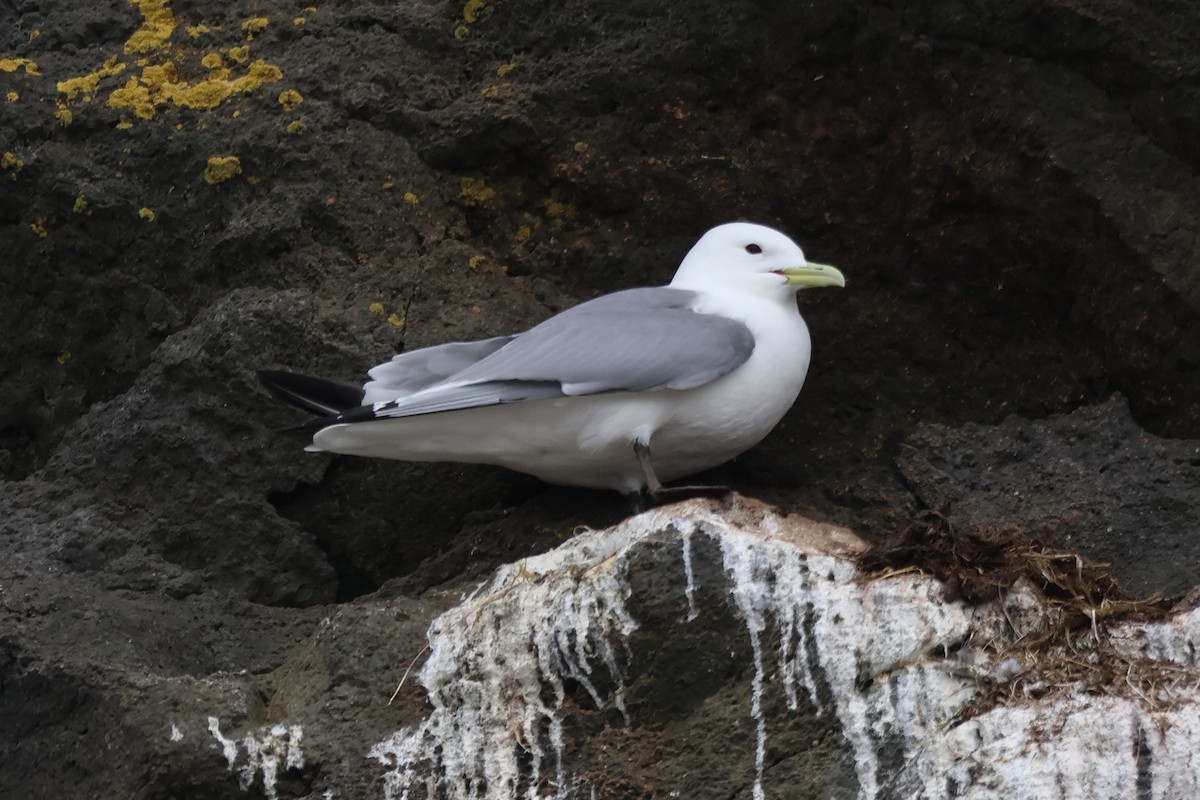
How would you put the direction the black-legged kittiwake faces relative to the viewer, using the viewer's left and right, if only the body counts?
facing to the right of the viewer
